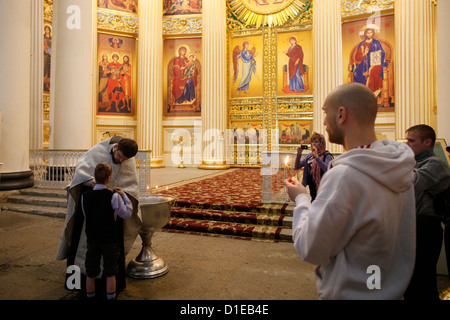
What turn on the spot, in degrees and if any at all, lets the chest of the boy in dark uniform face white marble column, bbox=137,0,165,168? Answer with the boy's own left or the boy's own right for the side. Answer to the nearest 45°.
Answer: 0° — they already face it

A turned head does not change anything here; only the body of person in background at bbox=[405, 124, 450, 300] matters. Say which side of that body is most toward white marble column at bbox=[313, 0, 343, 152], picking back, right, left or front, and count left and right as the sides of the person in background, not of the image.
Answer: right

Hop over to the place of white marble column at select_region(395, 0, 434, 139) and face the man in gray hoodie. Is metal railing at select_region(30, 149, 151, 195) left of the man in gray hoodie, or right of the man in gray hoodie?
right

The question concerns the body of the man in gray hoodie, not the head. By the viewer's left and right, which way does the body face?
facing away from the viewer and to the left of the viewer

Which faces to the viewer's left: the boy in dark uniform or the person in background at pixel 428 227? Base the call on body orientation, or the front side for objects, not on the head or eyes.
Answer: the person in background

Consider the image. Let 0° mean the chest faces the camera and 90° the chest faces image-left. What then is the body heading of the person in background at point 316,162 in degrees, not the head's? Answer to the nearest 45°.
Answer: approximately 45°

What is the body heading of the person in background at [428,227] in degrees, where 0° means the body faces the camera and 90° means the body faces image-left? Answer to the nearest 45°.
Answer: approximately 90°

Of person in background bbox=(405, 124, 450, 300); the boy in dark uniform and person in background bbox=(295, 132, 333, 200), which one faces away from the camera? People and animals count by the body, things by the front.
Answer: the boy in dark uniform

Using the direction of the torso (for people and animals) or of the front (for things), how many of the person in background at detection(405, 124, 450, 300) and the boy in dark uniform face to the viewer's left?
1

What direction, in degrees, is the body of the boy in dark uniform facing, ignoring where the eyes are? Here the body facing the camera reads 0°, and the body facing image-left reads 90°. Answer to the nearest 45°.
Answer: approximately 180°
